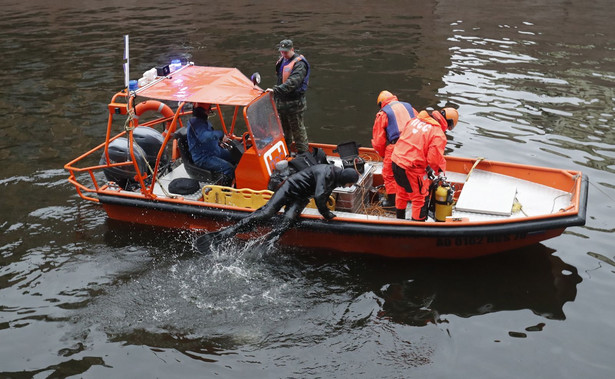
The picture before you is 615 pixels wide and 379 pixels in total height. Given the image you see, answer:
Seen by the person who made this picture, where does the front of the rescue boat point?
facing to the right of the viewer

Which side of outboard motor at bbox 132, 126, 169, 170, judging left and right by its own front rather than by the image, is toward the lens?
right

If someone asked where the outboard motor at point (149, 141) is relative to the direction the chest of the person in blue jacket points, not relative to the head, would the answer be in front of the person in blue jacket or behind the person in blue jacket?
behind

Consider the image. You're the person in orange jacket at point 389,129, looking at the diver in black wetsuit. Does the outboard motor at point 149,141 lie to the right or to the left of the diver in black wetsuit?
right

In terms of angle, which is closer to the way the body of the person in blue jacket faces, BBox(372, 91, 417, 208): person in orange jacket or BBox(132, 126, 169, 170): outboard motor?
the person in orange jacket

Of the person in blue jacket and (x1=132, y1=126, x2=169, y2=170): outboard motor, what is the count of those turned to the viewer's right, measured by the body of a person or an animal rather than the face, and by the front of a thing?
2

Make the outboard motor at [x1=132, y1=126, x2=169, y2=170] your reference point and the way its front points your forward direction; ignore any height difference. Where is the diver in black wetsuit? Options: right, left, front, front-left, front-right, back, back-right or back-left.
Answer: front-right

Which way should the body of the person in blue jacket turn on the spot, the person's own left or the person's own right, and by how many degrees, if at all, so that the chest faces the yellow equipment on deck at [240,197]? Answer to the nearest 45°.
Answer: approximately 45° to the person's own right

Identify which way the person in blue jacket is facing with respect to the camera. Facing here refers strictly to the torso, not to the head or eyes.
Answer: to the viewer's right
